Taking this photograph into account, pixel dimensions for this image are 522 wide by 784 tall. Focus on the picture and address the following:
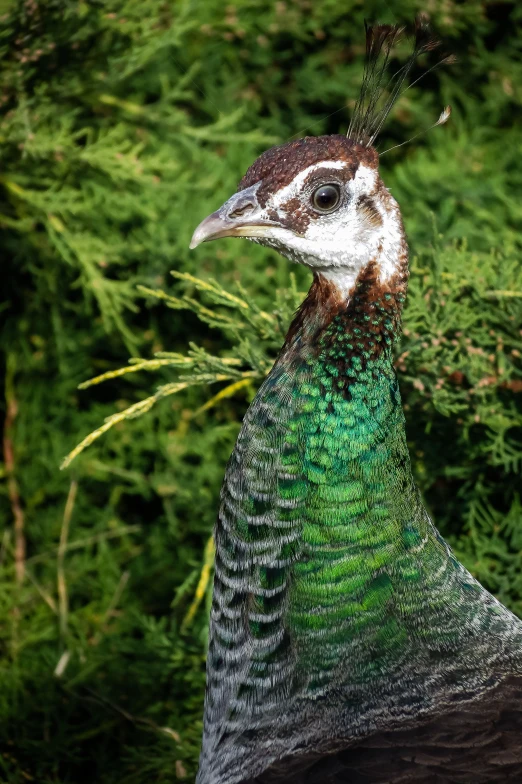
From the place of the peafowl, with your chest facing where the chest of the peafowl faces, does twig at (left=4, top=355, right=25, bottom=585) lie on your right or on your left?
on your right

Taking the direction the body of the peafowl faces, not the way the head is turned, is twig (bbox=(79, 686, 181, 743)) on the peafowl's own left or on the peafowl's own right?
on the peafowl's own right

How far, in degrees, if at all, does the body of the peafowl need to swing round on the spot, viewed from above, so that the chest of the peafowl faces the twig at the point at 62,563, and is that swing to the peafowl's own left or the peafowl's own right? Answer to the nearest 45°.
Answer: approximately 45° to the peafowl's own right

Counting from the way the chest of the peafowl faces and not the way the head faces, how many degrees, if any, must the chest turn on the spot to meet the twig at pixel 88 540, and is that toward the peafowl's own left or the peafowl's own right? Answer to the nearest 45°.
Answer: approximately 45° to the peafowl's own right

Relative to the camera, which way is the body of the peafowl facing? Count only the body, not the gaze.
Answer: to the viewer's left

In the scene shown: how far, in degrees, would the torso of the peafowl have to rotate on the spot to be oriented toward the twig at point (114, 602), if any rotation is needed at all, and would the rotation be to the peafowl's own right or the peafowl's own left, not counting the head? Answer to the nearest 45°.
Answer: approximately 45° to the peafowl's own right
